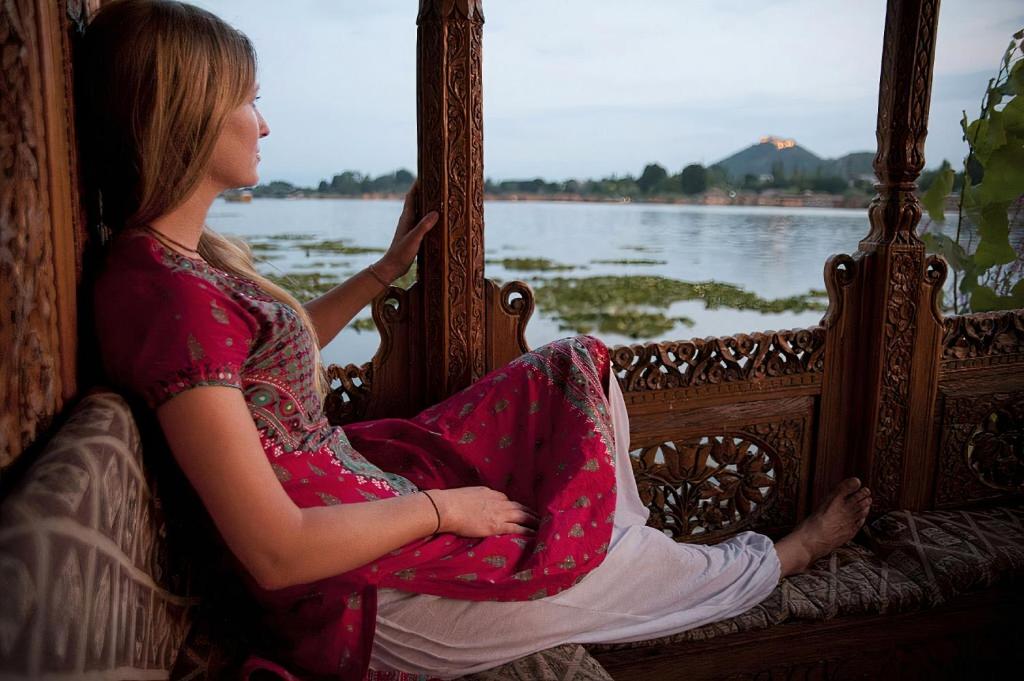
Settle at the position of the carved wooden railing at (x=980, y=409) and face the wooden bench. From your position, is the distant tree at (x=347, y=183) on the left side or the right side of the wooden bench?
right

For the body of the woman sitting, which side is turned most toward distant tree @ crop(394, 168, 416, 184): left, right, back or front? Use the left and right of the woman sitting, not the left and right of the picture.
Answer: left

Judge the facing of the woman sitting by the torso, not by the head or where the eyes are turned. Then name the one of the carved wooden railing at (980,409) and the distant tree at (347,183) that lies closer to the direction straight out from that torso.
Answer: the carved wooden railing

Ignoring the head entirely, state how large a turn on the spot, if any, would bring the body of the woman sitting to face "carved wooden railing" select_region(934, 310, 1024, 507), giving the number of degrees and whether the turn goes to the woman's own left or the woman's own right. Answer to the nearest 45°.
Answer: approximately 45° to the woman's own left

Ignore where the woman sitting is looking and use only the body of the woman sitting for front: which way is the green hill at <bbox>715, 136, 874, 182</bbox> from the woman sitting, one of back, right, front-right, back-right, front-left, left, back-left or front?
front-left

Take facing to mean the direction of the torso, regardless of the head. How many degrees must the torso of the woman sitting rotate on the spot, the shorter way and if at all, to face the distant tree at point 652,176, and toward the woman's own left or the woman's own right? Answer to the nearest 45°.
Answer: approximately 45° to the woman's own left

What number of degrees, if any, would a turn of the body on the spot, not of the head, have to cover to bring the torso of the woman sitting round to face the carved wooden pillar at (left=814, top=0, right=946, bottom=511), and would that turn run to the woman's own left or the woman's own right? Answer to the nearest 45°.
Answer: approximately 45° to the woman's own left

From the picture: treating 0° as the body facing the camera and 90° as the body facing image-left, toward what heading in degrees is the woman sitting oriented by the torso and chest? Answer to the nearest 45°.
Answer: approximately 270°

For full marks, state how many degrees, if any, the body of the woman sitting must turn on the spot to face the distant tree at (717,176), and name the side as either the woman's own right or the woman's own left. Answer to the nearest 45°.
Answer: approximately 45° to the woman's own left

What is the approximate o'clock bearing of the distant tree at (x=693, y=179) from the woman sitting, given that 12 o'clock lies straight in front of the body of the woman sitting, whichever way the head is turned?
The distant tree is roughly at 10 o'clock from the woman sitting.

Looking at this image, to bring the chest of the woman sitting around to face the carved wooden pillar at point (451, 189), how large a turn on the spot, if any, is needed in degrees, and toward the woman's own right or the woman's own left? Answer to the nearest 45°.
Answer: approximately 90° to the woman's own left

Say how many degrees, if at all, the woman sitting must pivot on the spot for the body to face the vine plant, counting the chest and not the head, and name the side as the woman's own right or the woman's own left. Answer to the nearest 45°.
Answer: approximately 45° to the woman's own left

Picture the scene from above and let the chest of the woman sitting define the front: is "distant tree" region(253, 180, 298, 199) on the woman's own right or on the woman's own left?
on the woman's own left
